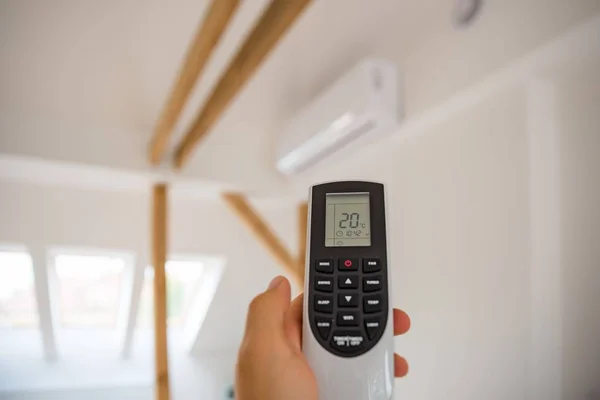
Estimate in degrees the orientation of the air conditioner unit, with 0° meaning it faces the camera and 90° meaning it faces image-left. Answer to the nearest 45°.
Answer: approximately 45°
